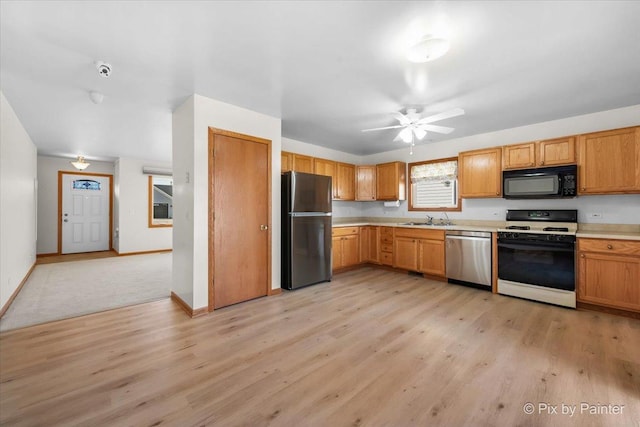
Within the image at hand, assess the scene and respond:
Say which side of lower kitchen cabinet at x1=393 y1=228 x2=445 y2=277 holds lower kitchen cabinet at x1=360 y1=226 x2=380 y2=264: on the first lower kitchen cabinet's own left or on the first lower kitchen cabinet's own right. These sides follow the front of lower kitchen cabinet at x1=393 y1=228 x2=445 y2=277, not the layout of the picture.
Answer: on the first lower kitchen cabinet's own right

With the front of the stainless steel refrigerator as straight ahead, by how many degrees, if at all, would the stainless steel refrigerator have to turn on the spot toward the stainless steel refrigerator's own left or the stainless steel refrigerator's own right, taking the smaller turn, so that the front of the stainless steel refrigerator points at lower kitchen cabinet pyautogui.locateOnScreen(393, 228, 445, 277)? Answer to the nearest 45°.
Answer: approximately 45° to the stainless steel refrigerator's own left

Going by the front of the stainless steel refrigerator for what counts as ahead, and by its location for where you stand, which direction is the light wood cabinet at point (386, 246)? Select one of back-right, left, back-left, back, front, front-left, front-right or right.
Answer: left

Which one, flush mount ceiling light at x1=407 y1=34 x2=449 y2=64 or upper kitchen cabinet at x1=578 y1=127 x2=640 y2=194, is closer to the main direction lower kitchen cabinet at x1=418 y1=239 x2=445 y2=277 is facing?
the flush mount ceiling light

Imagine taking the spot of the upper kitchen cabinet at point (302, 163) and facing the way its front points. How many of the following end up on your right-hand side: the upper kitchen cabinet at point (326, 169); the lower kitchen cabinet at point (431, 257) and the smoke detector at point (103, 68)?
1

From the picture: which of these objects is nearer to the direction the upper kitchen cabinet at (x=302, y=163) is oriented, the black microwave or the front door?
the black microwave

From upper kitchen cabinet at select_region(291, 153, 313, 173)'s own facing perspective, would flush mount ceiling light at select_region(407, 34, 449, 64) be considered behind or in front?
in front

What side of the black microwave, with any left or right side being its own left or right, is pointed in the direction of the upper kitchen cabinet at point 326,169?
right

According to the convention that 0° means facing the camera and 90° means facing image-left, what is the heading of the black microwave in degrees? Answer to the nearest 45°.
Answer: approximately 0°

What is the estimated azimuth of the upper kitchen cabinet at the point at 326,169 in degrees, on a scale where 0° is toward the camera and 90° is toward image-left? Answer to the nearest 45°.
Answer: approximately 315°

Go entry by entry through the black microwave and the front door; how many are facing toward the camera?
2

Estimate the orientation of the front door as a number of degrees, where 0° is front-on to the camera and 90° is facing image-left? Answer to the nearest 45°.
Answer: approximately 0°

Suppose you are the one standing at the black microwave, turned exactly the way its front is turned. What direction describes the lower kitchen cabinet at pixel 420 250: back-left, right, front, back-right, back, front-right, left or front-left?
right

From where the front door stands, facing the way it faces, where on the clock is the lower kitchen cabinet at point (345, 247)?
The lower kitchen cabinet is roughly at 11 o'clock from the front door.

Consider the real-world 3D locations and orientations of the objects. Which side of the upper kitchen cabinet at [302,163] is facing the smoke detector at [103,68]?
right
